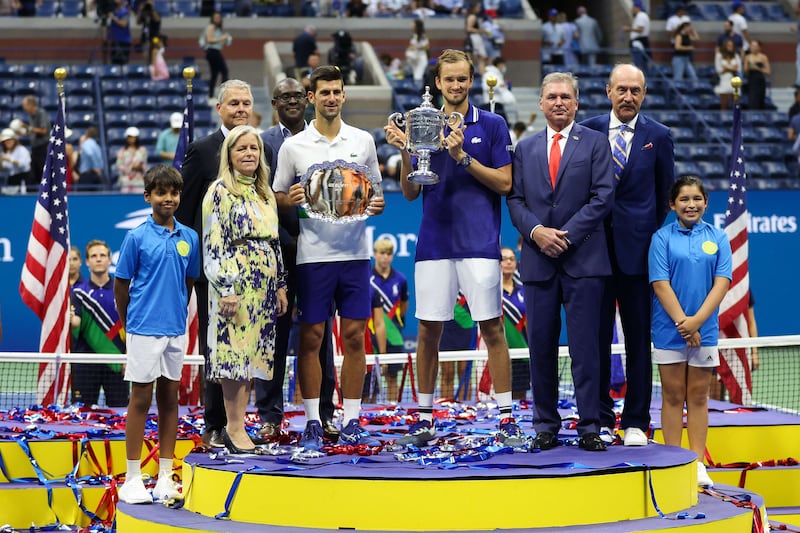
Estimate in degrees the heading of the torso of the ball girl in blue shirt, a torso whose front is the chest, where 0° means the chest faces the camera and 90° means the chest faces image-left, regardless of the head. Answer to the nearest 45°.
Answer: approximately 0°

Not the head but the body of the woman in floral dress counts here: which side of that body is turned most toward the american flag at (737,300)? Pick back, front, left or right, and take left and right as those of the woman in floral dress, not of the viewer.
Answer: left

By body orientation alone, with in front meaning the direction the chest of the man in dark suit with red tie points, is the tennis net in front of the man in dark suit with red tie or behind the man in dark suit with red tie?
behind

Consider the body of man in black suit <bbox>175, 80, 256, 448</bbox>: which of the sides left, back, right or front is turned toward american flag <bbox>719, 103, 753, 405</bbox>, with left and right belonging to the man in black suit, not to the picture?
left

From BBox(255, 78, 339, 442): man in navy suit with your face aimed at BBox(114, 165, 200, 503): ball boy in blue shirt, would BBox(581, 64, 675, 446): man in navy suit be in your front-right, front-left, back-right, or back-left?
back-left
